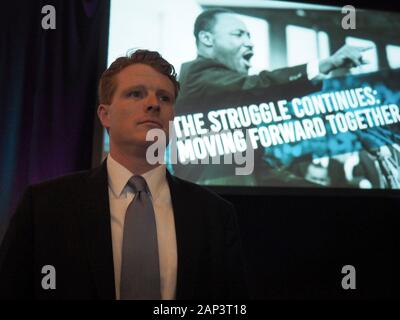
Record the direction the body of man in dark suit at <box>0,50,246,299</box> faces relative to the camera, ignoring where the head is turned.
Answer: toward the camera

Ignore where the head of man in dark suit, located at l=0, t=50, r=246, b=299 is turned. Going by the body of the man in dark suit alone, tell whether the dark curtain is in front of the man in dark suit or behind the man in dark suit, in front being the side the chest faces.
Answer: behind

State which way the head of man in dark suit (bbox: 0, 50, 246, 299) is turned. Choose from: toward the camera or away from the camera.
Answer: toward the camera
